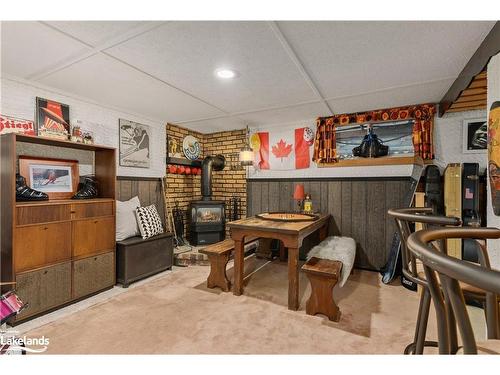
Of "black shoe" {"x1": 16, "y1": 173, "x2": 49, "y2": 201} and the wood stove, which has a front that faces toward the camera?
the wood stove

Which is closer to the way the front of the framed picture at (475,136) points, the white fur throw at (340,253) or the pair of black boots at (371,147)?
the white fur throw

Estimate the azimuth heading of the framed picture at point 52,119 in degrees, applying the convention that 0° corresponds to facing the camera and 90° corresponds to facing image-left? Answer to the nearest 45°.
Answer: approximately 315°

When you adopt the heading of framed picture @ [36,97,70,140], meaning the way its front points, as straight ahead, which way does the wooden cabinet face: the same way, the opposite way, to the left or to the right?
the same way

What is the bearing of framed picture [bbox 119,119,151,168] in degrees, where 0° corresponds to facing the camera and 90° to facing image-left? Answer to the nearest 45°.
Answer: approximately 315°

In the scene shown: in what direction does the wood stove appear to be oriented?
toward the camera

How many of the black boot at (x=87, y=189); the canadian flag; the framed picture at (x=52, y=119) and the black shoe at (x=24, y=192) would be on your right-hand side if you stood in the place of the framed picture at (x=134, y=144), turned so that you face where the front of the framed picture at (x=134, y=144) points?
3

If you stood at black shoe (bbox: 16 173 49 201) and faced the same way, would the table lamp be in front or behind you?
in front

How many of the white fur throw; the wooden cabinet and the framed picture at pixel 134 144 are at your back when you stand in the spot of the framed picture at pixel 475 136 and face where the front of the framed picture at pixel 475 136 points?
0

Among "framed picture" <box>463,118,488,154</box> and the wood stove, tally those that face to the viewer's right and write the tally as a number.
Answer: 0

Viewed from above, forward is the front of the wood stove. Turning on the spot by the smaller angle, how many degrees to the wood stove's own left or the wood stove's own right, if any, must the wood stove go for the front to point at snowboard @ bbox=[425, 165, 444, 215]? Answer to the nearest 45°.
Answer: approximately 45° to the wood stove's own left

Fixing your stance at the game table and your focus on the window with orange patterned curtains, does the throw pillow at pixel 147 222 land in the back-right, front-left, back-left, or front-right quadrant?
back-left

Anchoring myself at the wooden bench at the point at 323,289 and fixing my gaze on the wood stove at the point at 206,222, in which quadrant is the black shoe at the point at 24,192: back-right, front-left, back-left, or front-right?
front-left

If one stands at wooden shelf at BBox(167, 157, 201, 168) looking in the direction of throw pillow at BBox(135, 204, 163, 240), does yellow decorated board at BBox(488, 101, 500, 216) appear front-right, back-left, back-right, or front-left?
front-left

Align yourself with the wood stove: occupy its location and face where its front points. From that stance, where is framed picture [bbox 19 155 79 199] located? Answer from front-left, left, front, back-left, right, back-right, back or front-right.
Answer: front-right

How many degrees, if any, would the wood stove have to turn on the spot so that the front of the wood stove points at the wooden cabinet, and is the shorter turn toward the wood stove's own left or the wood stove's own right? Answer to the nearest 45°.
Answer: approximately 45° to the wood stove's own right
